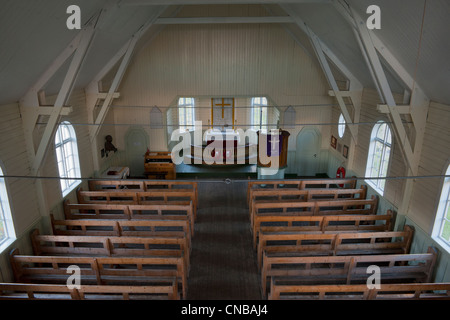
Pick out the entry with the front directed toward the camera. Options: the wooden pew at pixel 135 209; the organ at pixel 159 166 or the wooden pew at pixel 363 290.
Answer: the organ

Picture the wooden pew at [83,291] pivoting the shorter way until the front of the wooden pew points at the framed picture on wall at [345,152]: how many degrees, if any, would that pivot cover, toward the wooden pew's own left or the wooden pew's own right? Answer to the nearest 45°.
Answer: approximately 90° to the wooden pew's own right

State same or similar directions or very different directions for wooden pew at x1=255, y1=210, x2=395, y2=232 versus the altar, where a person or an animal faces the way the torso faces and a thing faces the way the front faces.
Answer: very different directions

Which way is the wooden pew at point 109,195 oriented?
away from the camera

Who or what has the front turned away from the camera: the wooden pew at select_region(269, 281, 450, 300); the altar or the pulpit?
the wooden pew

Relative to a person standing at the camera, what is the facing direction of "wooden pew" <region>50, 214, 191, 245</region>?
facing away from the viewer

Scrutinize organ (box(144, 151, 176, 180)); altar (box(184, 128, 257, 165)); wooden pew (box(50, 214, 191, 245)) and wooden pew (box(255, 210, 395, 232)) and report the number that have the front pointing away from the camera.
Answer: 2

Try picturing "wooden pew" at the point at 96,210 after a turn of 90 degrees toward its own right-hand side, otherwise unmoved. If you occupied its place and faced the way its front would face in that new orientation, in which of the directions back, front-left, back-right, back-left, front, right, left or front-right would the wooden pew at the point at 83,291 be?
right

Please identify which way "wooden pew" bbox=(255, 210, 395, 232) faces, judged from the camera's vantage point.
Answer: facing away from the viewer

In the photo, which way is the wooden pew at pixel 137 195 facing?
away from the camera

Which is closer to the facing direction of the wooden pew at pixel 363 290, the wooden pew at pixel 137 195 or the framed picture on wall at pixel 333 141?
the framed picture on wall

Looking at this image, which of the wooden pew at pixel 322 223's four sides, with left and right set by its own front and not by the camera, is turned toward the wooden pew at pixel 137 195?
left

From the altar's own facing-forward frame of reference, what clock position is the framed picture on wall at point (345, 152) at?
The framed picture on wall is roughly at 10 o'clock from the altar.

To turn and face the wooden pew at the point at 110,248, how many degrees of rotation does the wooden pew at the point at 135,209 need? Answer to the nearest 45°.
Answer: approximately 135° to its left

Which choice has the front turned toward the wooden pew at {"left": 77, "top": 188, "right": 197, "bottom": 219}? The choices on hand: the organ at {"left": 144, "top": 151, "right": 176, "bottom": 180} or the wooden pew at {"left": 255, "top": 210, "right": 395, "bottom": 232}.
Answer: the organ

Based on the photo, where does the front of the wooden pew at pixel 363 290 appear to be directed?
away from the camera

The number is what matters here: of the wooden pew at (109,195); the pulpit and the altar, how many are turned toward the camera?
2
